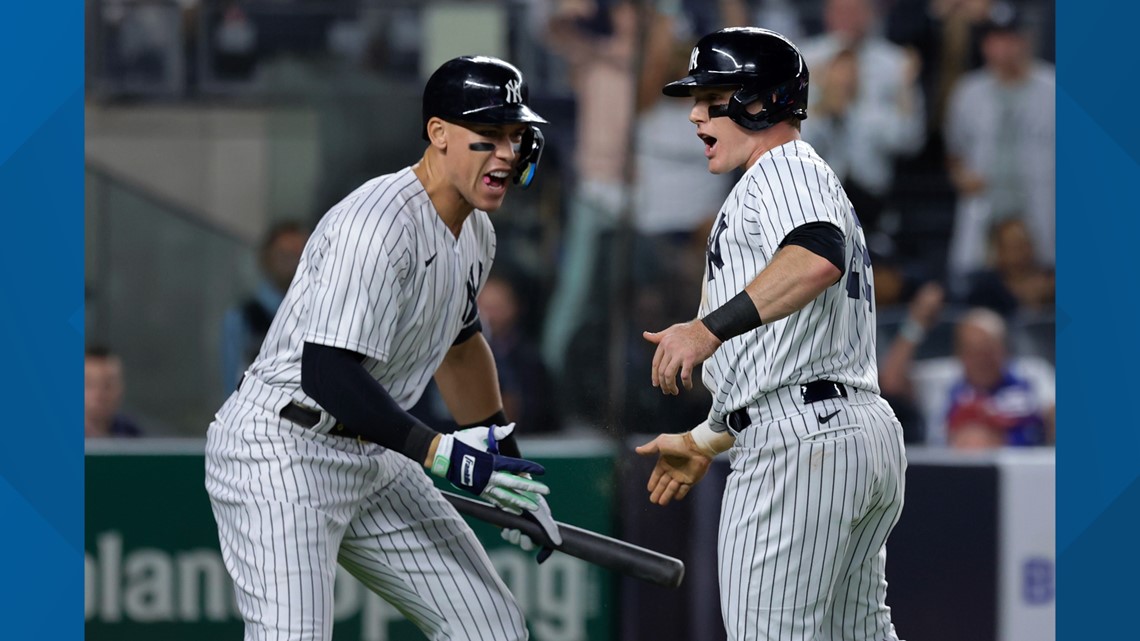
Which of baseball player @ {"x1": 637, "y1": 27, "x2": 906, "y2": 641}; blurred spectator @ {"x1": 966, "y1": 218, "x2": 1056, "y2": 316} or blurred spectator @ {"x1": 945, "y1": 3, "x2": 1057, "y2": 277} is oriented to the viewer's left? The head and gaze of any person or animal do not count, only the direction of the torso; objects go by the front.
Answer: the baseball player

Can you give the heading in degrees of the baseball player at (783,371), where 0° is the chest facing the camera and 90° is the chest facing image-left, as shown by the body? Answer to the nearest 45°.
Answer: approximately 90°

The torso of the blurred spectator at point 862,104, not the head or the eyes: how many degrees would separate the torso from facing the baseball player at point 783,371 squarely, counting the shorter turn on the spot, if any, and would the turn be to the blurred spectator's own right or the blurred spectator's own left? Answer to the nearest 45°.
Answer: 0° — they already face them

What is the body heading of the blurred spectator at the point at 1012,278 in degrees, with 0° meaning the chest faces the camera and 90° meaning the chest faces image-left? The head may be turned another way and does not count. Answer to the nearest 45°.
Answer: approximately 0°

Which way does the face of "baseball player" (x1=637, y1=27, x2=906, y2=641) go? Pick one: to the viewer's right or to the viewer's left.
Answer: to the viewer's left

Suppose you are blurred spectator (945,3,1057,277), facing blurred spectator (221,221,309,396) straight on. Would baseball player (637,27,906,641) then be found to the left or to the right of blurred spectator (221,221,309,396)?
left

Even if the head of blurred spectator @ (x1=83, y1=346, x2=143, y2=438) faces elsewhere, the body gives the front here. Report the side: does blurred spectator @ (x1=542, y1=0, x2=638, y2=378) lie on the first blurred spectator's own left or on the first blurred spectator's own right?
on the first blurred spectator's own left

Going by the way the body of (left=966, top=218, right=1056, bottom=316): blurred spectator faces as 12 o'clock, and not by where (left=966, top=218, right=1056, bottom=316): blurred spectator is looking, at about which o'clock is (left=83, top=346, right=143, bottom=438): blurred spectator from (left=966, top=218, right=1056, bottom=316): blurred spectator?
(left=83, top=346, right=143, bottom=438): blurred spectator is roughly at 2 o'clock from (left=966, top=218, right=1056, bottom=316): blurred spectator.

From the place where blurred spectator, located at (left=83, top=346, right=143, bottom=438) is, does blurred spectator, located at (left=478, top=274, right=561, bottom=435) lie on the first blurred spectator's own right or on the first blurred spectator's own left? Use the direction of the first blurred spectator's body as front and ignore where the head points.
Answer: on the first blurred spectator's own left

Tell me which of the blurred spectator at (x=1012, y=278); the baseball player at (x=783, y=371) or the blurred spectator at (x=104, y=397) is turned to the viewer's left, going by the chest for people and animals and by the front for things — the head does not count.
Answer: the baseball player
